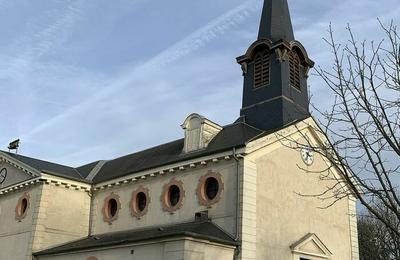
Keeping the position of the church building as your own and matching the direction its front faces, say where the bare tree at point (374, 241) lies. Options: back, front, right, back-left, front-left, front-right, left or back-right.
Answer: left

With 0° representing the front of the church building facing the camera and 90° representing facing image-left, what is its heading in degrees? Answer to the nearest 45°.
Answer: approximately 315°
